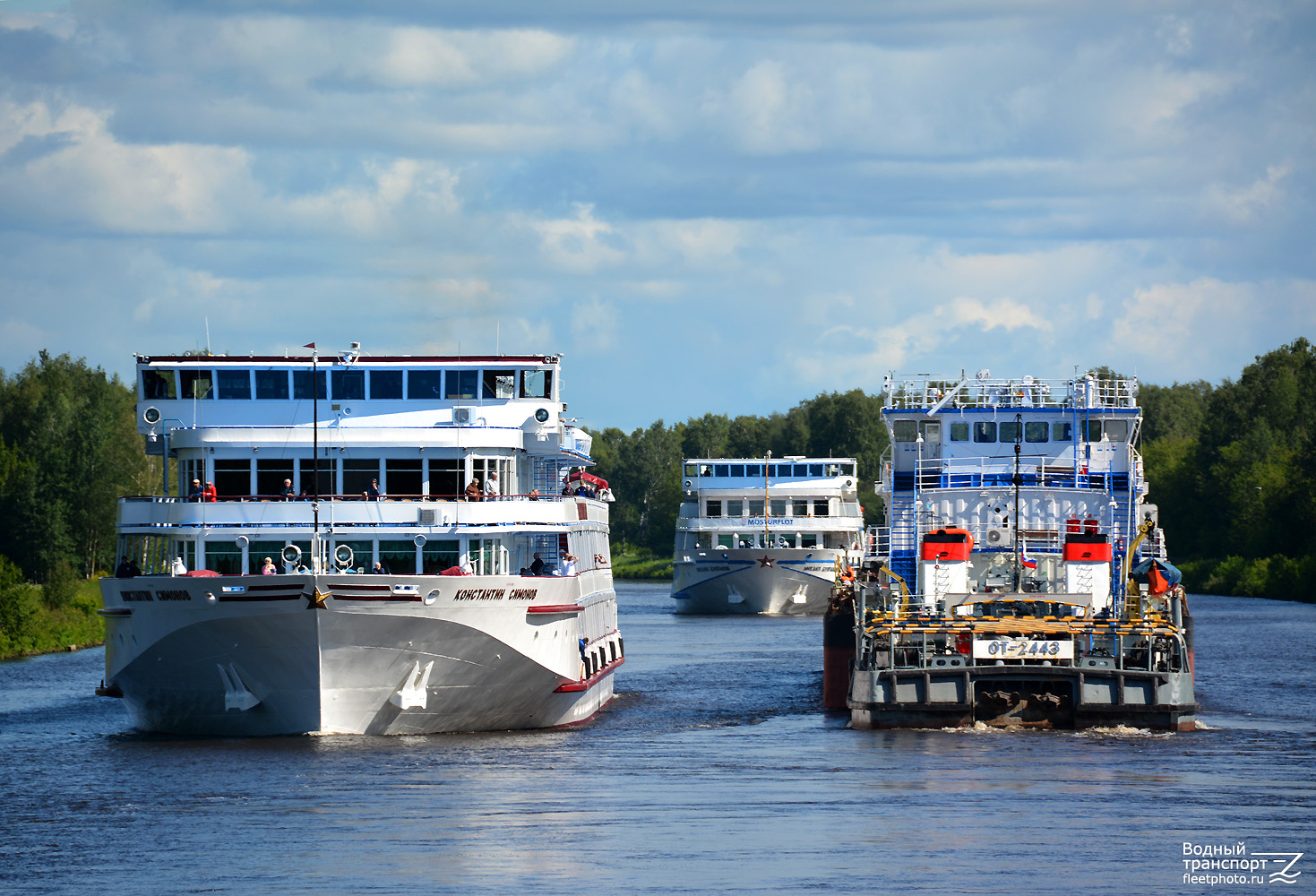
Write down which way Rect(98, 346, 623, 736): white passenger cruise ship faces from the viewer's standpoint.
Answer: facing the viewer
